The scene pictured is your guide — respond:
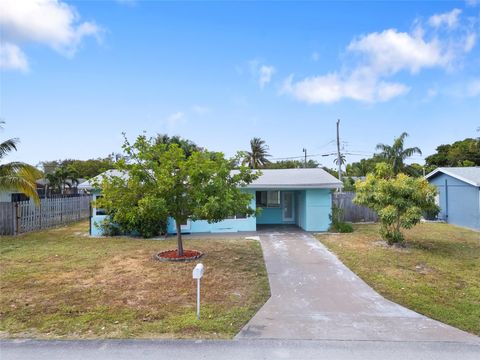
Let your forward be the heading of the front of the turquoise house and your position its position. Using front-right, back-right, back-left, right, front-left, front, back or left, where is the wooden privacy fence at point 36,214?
right

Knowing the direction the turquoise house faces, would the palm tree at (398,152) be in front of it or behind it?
behind

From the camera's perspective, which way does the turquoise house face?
toward the camera

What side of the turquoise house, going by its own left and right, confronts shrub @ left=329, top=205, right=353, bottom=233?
left

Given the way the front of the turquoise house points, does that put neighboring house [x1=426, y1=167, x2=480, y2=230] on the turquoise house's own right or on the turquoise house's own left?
on the turquoise house's own left

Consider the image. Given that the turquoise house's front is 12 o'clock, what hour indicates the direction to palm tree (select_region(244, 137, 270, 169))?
The palm tree is roughly at 6 o'clock from the turquoise house.

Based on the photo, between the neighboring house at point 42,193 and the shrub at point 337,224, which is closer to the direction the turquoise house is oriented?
the shrub

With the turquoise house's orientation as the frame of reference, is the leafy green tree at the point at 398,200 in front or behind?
in front

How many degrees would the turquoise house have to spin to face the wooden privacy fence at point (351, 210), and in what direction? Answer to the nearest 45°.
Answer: approximately 135° to its left

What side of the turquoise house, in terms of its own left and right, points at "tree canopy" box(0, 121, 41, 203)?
right

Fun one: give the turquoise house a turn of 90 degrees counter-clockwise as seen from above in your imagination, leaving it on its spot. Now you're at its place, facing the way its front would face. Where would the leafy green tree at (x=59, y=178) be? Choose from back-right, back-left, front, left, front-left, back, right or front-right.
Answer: back-left
